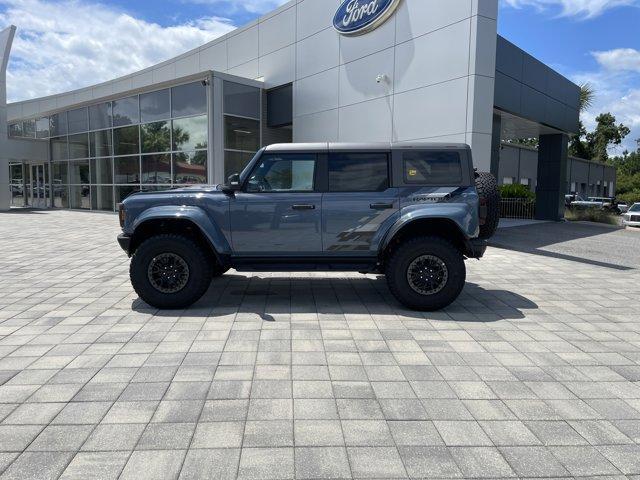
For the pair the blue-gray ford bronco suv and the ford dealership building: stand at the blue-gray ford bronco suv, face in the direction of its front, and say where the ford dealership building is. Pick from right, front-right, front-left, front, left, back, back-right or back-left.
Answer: right

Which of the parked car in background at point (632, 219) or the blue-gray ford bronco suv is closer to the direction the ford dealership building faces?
the blue-gray ford bronco suv

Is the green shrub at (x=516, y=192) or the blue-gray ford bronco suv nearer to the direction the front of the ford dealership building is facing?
the blue-gray ford bronco suv

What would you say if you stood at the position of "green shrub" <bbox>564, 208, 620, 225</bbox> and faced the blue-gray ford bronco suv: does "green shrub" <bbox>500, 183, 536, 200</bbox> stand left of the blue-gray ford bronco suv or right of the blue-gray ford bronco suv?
right

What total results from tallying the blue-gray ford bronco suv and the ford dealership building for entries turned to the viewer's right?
0

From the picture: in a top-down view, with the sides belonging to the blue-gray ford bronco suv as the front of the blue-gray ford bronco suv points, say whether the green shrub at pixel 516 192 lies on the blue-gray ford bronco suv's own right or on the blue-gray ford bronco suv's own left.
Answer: on the blue-gray ford bronco suv's own right

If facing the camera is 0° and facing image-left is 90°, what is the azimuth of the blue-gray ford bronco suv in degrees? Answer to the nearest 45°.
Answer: approximately 90°

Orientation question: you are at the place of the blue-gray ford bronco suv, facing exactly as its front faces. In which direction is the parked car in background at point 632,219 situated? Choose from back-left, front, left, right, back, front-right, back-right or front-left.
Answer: back-right
